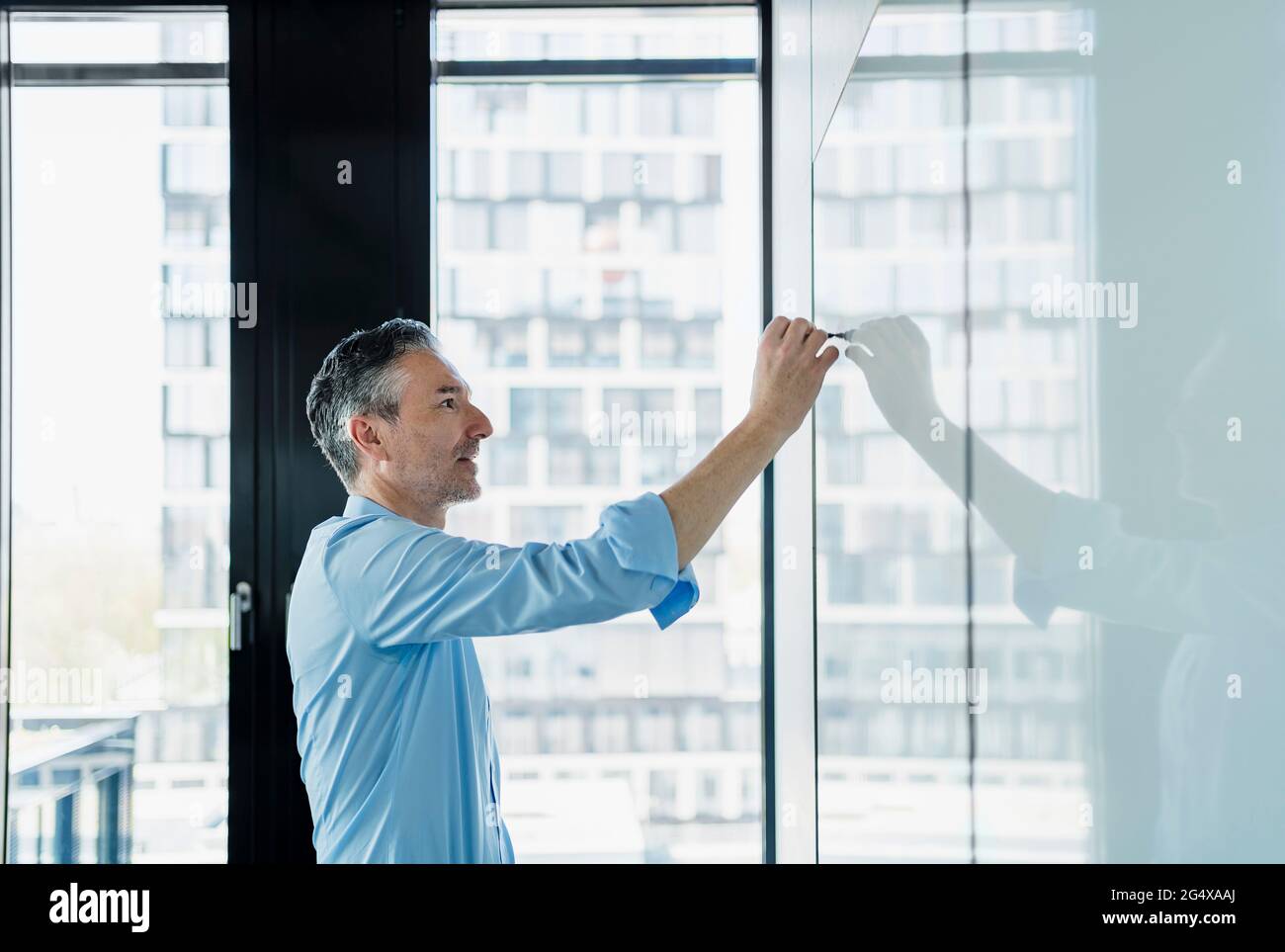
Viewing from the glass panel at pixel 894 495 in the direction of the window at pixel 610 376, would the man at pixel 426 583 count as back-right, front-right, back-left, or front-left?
front-left

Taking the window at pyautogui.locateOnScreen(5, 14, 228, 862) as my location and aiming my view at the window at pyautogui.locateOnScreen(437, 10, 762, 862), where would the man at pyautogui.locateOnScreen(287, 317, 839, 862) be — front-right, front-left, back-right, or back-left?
front-right

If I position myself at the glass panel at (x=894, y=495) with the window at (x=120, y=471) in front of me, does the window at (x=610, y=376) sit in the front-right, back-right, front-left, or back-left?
front-right

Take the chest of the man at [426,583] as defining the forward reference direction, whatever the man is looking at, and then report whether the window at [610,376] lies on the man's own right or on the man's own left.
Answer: on the man's own left

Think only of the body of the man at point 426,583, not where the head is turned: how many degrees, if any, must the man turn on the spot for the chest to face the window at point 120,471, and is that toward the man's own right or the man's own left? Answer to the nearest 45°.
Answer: approximately 135° to the man's own left

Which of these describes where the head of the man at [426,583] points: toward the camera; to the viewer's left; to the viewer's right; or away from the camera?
to the viewer's right

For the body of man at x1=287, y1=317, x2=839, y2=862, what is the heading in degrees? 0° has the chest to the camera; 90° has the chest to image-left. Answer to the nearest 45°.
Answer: approximately 270°
